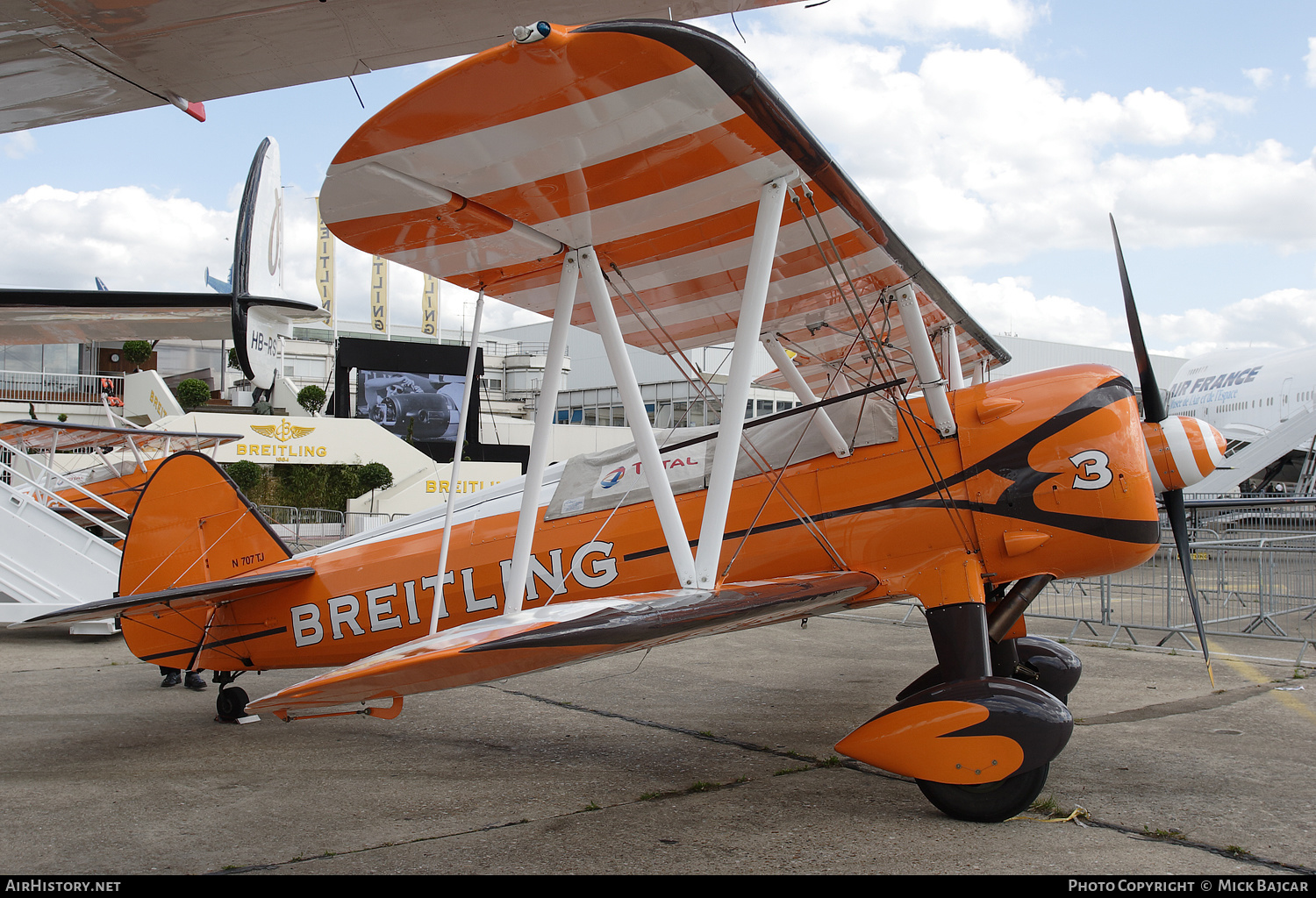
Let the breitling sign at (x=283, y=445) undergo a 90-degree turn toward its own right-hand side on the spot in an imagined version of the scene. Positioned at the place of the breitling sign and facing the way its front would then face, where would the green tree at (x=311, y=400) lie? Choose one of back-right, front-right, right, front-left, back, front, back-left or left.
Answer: right

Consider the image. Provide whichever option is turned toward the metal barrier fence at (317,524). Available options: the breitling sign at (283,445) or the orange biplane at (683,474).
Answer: the breitling sign

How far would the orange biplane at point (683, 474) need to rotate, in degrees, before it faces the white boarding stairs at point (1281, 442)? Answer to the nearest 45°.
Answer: approximately 90° to its left

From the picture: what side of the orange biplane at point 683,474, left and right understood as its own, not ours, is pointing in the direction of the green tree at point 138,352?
back

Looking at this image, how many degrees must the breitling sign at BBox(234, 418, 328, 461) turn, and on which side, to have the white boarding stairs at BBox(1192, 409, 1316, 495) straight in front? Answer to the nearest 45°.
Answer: approximately 45° to its left

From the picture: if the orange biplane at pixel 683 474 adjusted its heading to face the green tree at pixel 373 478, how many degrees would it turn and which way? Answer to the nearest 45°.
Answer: approximately 135° to its left

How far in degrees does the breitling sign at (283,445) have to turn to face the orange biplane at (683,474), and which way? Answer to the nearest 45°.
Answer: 0° — it already faces it

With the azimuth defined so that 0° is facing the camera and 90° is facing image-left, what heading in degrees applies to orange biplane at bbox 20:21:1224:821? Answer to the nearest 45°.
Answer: approximately 315°

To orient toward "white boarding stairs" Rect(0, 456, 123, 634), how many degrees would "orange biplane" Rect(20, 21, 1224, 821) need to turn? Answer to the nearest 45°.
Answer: approximately 180°

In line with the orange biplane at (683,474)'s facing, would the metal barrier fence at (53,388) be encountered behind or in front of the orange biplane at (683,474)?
behind

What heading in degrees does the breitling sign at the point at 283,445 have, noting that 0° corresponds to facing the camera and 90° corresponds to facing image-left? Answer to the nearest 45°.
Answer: approximately 0°
